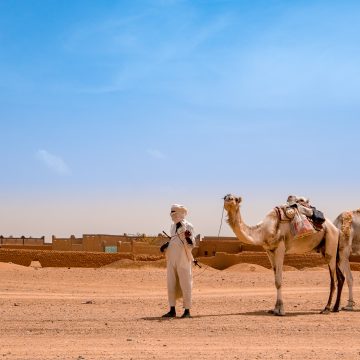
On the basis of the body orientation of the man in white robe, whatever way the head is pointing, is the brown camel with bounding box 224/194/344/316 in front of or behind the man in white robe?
behind

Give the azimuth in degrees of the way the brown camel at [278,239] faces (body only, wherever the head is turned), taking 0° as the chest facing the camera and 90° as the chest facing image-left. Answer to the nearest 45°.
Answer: approximately 90°

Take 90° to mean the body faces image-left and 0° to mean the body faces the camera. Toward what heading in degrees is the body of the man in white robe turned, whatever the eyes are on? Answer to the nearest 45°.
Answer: approximately 45°

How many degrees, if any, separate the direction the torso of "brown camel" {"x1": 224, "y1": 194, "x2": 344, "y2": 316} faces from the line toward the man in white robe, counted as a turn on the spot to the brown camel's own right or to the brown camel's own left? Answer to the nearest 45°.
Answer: approximately 45° to the brown camel's own left

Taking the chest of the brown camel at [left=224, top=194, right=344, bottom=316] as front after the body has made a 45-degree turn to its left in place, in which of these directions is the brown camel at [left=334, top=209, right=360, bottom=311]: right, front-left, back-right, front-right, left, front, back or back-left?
back
